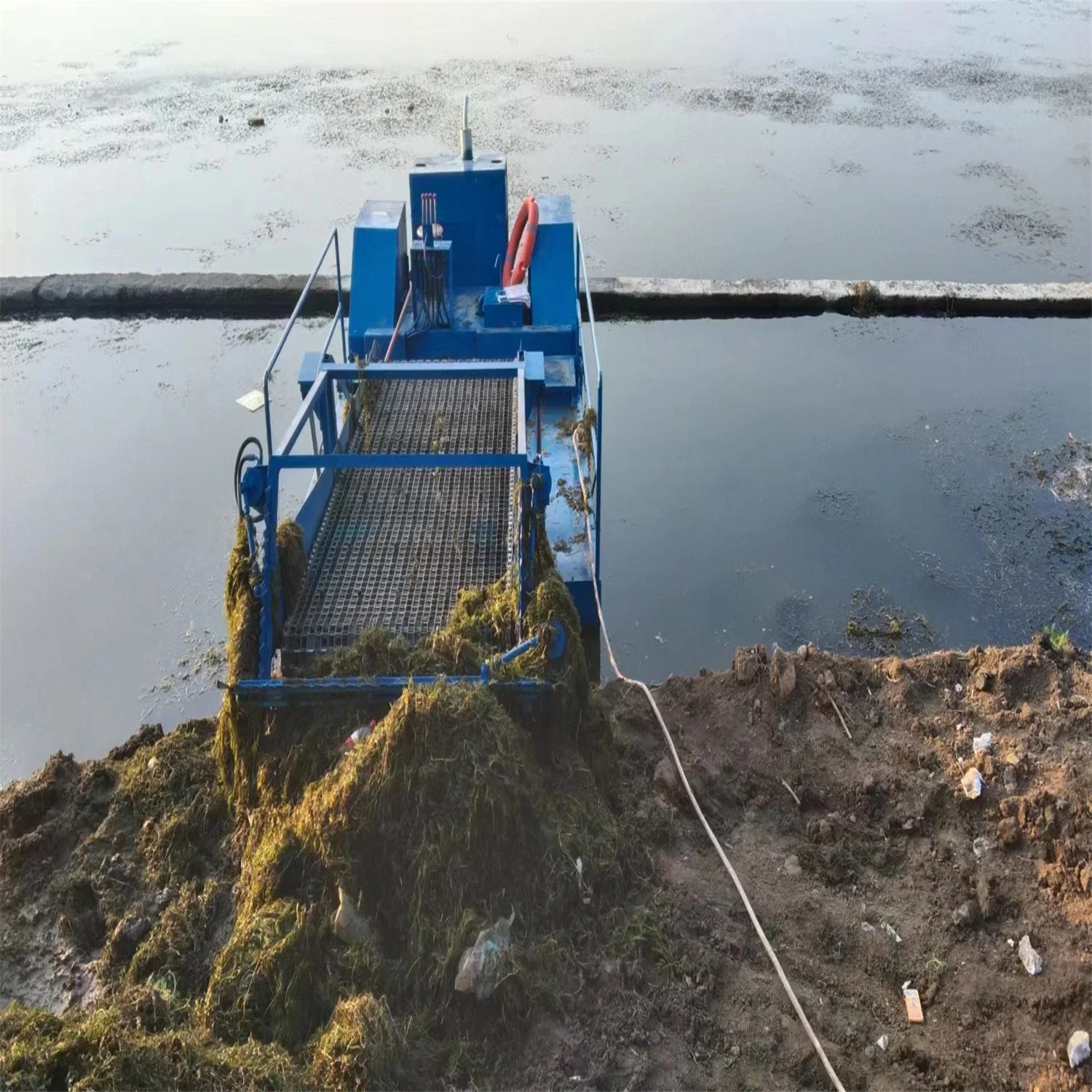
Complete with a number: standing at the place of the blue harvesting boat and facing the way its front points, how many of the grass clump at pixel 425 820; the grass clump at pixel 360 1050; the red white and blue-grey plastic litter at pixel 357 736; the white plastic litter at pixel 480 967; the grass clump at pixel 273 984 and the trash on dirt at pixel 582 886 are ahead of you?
6

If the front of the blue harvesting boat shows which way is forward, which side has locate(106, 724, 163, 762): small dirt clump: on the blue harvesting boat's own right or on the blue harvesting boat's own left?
on the blue harvesting boat's own right

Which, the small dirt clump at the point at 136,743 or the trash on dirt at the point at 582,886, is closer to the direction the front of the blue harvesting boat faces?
the trash on dirt

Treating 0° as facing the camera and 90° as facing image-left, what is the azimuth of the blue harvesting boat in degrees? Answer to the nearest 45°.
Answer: approximately 0°

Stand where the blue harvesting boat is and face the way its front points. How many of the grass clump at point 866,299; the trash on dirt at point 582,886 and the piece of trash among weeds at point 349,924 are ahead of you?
2

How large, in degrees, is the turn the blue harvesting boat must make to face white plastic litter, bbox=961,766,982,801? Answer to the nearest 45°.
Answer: approximately 45° to its left

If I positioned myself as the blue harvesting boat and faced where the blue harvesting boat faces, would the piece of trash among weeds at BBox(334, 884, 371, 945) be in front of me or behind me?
in front

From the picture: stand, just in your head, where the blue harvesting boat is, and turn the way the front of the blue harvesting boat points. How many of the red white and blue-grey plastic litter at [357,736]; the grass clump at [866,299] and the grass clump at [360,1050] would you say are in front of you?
2

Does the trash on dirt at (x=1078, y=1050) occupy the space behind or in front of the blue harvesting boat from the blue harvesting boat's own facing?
in front

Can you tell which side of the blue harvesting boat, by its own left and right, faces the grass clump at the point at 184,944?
front

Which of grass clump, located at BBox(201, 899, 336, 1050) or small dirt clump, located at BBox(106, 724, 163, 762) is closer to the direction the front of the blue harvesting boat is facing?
the grass clump

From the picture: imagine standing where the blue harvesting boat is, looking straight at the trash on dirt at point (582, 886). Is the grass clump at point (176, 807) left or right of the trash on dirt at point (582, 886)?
right

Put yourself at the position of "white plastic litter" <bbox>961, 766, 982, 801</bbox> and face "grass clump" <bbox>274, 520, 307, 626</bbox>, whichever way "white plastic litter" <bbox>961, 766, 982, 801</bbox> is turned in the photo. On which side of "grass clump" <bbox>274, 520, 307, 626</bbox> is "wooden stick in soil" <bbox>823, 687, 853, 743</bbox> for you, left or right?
right

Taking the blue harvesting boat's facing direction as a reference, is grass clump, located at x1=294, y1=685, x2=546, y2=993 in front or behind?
in front
